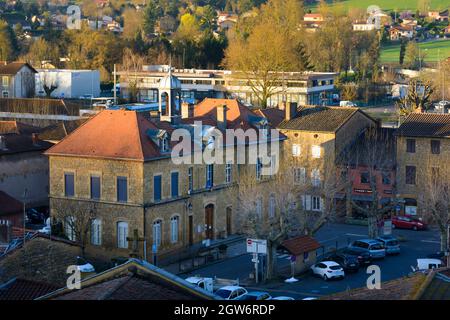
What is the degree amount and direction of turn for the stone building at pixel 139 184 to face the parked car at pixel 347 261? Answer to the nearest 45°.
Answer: approximately 45° to its left

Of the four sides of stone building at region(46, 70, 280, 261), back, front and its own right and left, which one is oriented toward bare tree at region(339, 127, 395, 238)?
left

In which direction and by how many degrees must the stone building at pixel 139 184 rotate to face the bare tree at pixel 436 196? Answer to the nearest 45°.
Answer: approximately 45° to its left

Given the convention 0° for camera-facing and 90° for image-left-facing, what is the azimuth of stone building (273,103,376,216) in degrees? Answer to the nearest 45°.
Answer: approximately 45°

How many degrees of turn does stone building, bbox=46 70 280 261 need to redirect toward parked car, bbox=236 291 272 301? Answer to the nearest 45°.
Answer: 0° — it already faces it

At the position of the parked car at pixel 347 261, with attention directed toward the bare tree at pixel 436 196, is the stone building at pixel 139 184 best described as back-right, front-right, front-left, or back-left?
back-left

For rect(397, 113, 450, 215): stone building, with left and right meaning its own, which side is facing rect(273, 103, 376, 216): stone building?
right

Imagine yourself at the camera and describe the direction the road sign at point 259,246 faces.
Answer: facing the viewer

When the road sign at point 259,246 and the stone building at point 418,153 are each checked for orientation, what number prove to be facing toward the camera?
2

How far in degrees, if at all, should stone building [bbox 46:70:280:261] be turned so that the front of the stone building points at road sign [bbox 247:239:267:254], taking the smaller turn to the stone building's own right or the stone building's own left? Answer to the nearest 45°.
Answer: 0° — it already faces it
